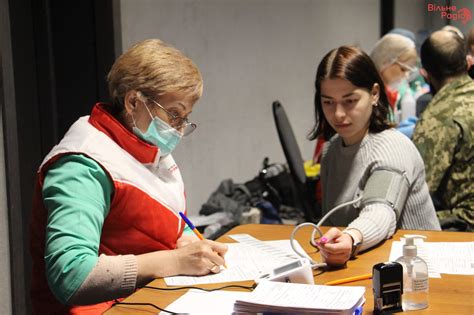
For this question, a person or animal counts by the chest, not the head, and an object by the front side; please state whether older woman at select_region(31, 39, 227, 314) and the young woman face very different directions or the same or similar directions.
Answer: very different directions

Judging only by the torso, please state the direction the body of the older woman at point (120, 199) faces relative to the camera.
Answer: to the viewer's right

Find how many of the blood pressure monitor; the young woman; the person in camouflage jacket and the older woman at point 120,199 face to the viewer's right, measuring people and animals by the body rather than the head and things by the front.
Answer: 1

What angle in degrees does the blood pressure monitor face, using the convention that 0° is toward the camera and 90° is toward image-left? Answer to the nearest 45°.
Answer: approximately 90°

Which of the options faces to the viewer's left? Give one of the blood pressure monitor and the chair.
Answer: the blood pressure monitor

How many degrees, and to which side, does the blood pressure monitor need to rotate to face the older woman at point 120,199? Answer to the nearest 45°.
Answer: approximately 45° to its right

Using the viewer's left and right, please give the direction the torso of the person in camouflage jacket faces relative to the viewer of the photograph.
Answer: facing away from the viewer and to the left of the viewer

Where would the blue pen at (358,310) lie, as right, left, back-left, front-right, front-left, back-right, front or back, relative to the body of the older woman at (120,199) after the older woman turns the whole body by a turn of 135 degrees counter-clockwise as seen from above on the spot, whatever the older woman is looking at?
back

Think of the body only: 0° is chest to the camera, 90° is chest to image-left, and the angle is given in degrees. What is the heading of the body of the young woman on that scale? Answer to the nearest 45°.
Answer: approximately 45°

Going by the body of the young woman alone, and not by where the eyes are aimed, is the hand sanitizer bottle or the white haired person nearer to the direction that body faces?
the hand sanitizer bottle

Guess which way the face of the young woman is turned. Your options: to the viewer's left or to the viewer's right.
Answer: to the viewer's left
